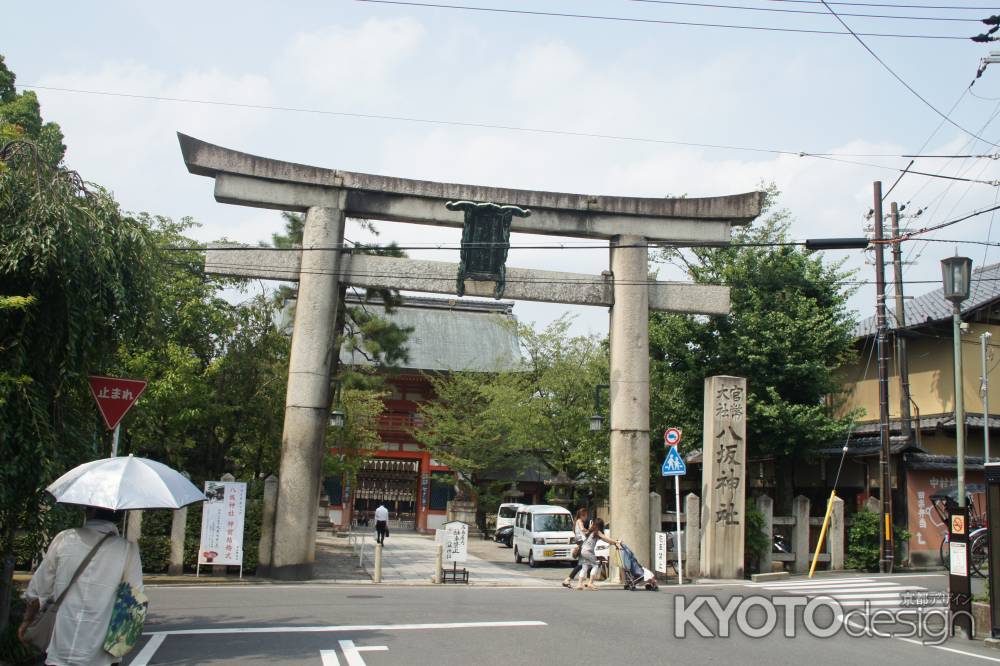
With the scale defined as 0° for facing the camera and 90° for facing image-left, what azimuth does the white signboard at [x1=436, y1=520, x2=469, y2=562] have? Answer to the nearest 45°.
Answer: approximately 0°

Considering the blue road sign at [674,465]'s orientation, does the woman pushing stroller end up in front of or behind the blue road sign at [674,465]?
in front

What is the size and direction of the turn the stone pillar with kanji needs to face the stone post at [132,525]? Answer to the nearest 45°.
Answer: approximately 45° to its right

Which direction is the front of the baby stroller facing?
to the viewer's right

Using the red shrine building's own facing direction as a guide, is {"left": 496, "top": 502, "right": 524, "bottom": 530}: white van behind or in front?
in front

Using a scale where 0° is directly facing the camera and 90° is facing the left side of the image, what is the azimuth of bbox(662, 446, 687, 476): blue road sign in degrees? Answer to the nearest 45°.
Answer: approximately 0°

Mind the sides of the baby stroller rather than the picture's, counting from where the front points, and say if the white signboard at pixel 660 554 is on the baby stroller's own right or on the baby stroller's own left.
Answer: on the baby stroller's own left
